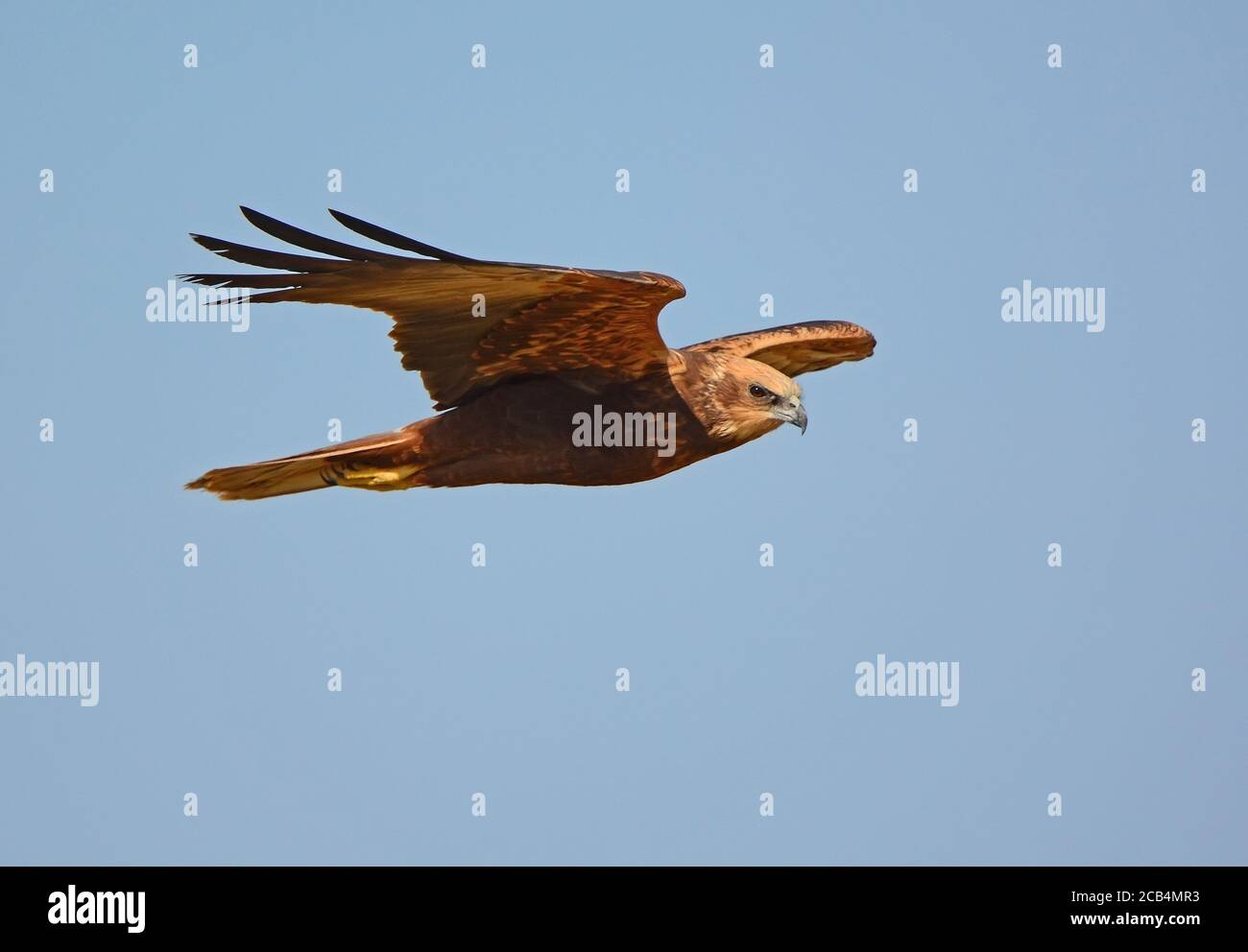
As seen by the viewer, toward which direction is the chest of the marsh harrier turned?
to the viewer's right
